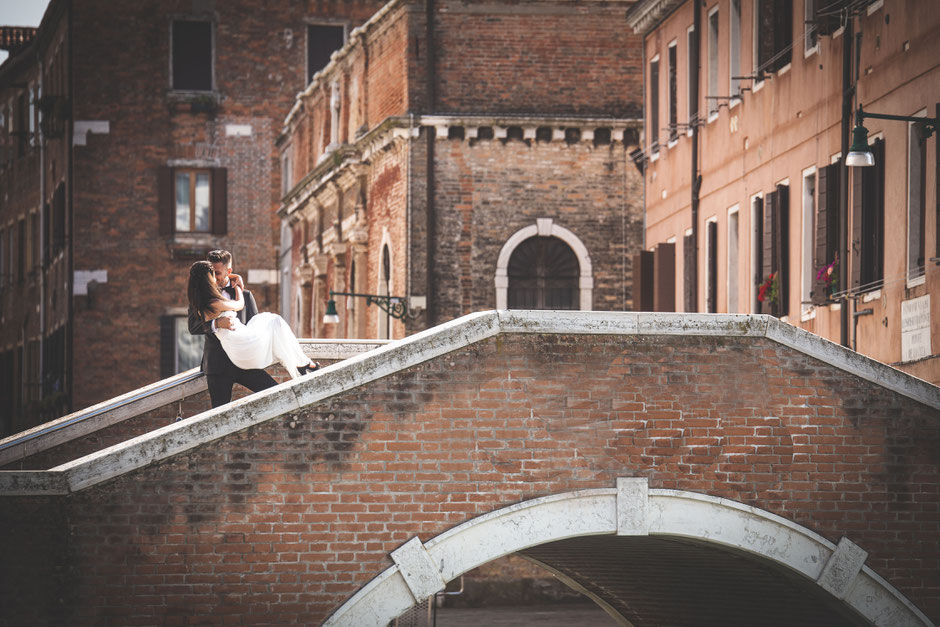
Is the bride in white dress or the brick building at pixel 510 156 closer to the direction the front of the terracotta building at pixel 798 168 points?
the bride in white dress

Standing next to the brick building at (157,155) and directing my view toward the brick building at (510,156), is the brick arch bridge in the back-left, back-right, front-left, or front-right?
front-right

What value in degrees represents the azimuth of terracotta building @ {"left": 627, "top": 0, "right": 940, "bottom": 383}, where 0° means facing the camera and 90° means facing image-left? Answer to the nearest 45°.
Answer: approximately 45°

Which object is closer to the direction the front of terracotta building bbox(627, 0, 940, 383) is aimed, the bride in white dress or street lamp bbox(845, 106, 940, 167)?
the bride in white dress

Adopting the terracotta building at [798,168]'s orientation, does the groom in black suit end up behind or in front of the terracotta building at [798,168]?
in front

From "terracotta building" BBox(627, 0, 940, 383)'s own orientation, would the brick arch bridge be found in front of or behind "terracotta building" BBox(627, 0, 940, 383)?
in front

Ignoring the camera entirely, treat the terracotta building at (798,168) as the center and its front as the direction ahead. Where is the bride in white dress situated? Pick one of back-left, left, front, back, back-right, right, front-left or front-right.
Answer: front

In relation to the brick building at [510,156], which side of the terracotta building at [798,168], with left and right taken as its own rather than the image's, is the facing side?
right
